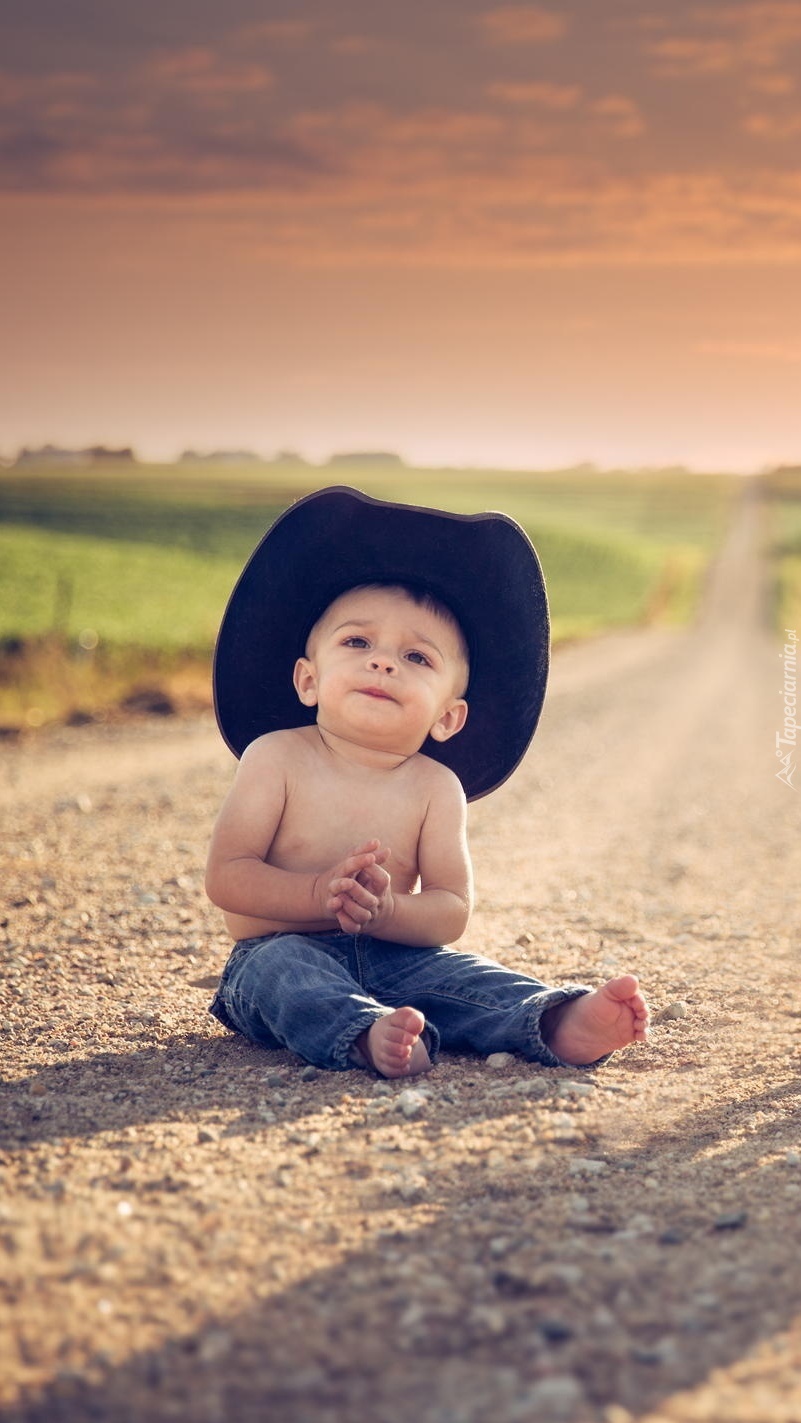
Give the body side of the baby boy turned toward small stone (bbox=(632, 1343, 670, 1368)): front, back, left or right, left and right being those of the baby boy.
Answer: front

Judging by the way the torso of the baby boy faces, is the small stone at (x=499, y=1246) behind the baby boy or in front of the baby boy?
in front

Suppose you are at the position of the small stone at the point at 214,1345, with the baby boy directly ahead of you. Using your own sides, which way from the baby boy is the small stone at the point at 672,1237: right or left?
right

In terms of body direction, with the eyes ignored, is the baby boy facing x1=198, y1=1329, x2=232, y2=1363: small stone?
yes

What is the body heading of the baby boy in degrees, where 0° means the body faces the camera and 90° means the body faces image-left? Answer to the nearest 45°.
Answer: approximately 0°
